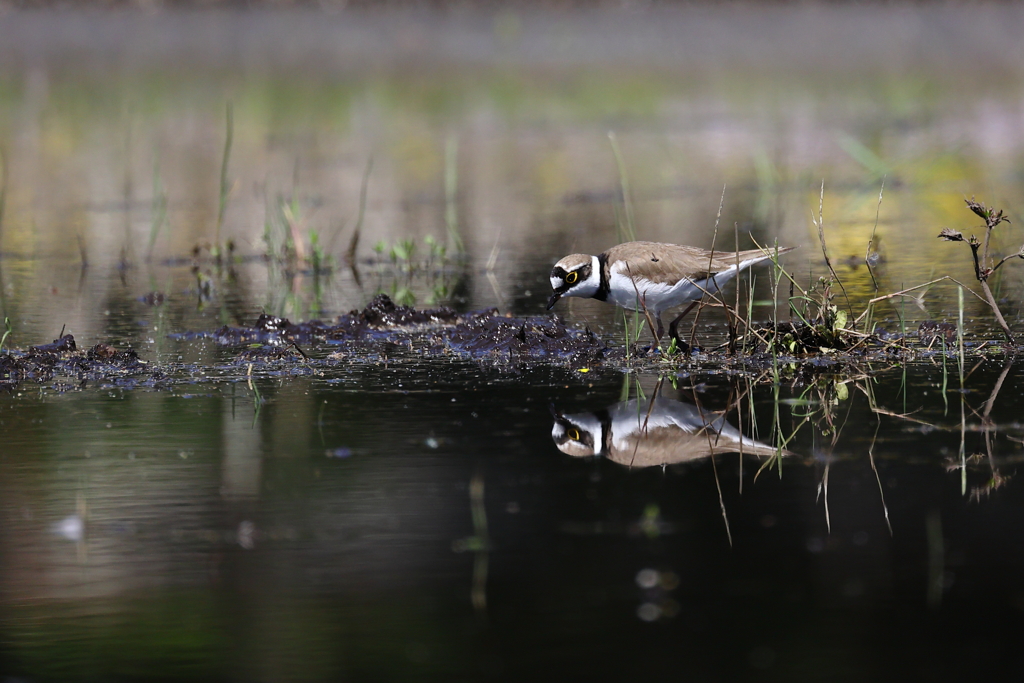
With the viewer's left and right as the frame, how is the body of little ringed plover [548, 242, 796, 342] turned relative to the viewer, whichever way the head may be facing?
facing to the left of the viewer

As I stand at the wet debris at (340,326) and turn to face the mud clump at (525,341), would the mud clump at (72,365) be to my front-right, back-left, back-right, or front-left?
back-right

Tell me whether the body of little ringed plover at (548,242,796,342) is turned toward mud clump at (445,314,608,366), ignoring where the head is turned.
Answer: yes

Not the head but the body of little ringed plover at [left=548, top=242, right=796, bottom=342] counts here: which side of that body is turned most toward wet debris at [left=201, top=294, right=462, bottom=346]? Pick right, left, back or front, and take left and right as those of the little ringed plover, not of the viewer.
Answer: front

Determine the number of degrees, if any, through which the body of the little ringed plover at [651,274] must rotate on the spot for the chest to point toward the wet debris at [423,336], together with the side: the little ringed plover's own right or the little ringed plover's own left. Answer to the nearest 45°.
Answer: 0° — it already faces it

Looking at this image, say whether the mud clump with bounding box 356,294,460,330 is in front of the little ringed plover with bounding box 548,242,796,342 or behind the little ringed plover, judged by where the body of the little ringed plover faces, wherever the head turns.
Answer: in front
